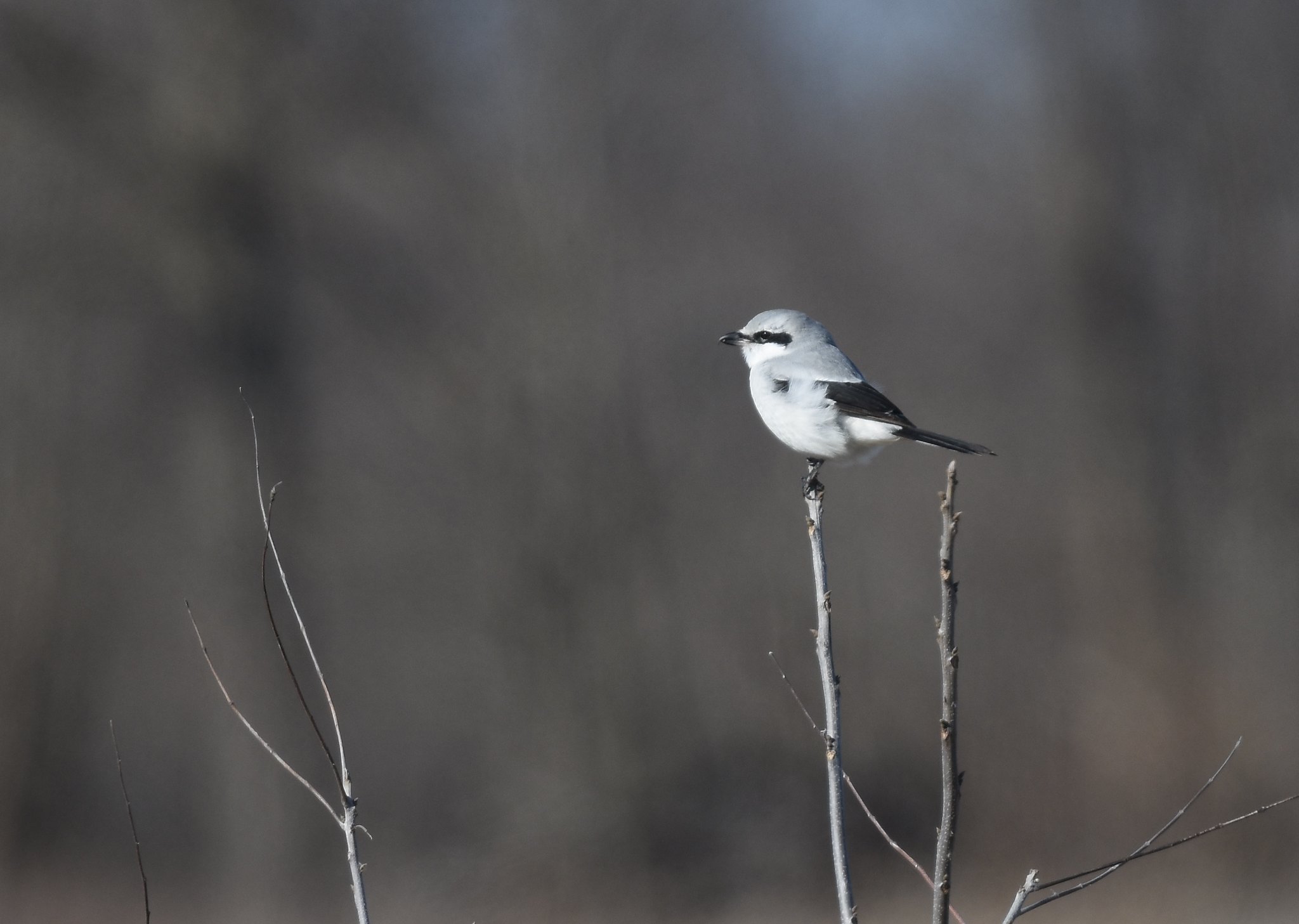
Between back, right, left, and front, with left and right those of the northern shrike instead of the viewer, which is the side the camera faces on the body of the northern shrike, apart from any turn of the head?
left
